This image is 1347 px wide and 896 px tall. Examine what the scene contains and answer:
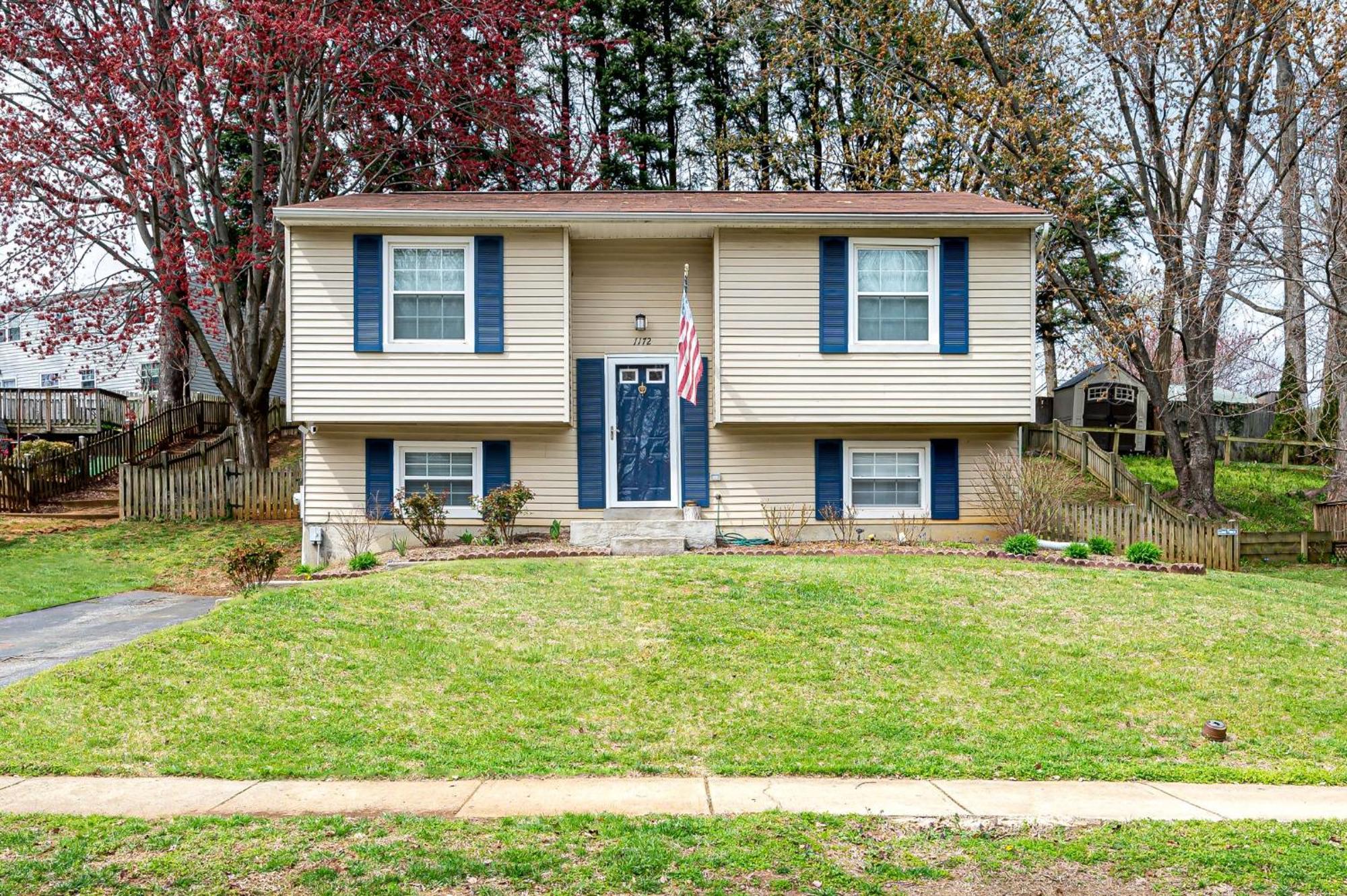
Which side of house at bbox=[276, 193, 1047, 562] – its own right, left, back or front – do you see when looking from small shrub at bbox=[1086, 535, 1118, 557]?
left

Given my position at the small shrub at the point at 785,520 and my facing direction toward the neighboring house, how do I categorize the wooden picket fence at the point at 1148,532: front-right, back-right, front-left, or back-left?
back-right

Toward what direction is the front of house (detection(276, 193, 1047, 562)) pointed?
toward the camera

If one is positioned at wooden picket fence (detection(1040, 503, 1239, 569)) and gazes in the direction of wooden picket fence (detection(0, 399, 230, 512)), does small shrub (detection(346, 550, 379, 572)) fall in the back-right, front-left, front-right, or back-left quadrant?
front-left

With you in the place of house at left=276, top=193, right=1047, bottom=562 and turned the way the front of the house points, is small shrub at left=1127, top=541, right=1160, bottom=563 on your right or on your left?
on your left

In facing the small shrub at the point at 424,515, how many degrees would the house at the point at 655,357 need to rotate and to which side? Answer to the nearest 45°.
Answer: approximately 90° to its right

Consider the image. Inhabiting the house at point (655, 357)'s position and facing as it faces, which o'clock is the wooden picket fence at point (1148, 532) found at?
The wooden picket fence is roughly at 9 o'clock from the house.

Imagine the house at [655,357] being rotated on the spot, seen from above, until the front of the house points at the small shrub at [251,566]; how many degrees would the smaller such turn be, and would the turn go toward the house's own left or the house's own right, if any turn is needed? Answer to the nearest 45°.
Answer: approximately 45° to the house's own right

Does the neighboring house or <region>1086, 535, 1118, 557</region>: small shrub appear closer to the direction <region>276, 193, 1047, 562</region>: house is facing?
the small shrub
